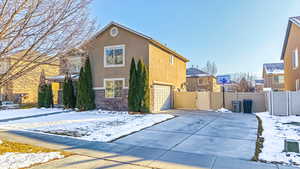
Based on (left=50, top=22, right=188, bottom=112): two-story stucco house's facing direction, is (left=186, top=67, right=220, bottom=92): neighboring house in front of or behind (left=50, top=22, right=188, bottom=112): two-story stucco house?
behind

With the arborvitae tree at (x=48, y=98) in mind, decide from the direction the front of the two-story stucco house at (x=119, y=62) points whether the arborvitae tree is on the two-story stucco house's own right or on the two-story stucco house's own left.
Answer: on the two-story stucco house's own right

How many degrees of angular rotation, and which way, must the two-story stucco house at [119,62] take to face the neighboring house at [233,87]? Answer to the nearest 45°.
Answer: approximately 180°

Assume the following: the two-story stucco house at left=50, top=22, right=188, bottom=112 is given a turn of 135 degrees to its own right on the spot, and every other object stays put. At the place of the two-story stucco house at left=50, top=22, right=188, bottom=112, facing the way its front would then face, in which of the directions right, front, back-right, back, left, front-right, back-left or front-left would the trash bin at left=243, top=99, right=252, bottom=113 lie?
right

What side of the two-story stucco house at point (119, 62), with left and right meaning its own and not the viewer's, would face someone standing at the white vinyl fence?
left

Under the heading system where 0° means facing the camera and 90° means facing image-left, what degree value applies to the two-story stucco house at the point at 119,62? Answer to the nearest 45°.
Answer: approximately 45°

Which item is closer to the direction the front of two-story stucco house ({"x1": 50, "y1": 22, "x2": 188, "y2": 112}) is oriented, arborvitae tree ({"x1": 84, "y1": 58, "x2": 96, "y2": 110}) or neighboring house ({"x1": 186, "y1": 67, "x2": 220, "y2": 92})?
the arborvitae tree
